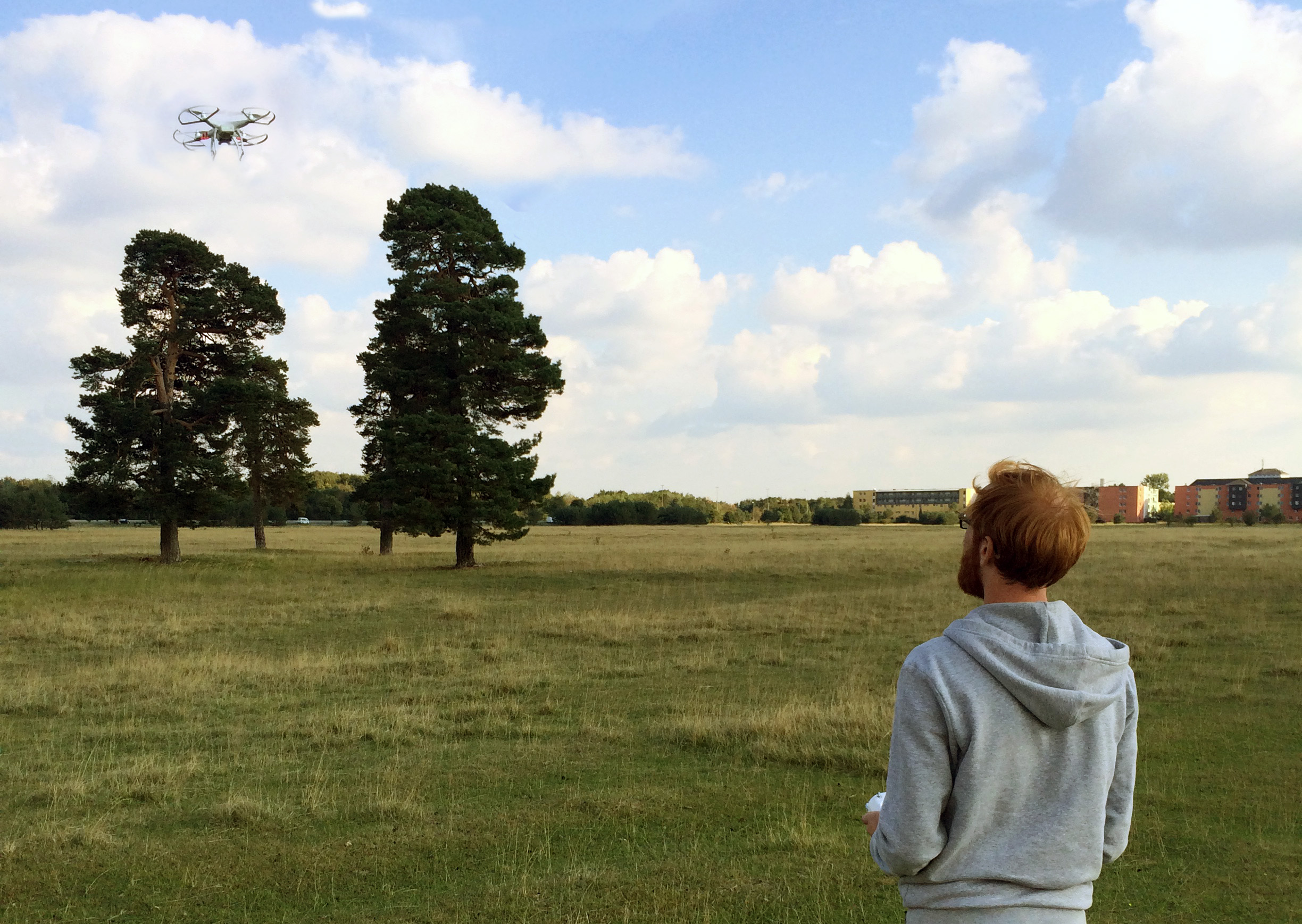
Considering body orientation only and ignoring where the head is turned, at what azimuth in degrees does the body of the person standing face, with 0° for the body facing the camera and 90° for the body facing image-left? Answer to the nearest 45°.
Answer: approximately 135°

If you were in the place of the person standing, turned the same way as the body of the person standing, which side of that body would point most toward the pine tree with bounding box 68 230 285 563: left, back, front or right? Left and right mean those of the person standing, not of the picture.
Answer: front

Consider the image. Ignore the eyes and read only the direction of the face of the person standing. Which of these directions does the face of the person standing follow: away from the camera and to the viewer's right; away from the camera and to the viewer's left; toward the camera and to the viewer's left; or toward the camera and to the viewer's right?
away from the camera and to the viewer's left

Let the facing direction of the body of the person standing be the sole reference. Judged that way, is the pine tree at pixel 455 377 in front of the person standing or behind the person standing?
in front
